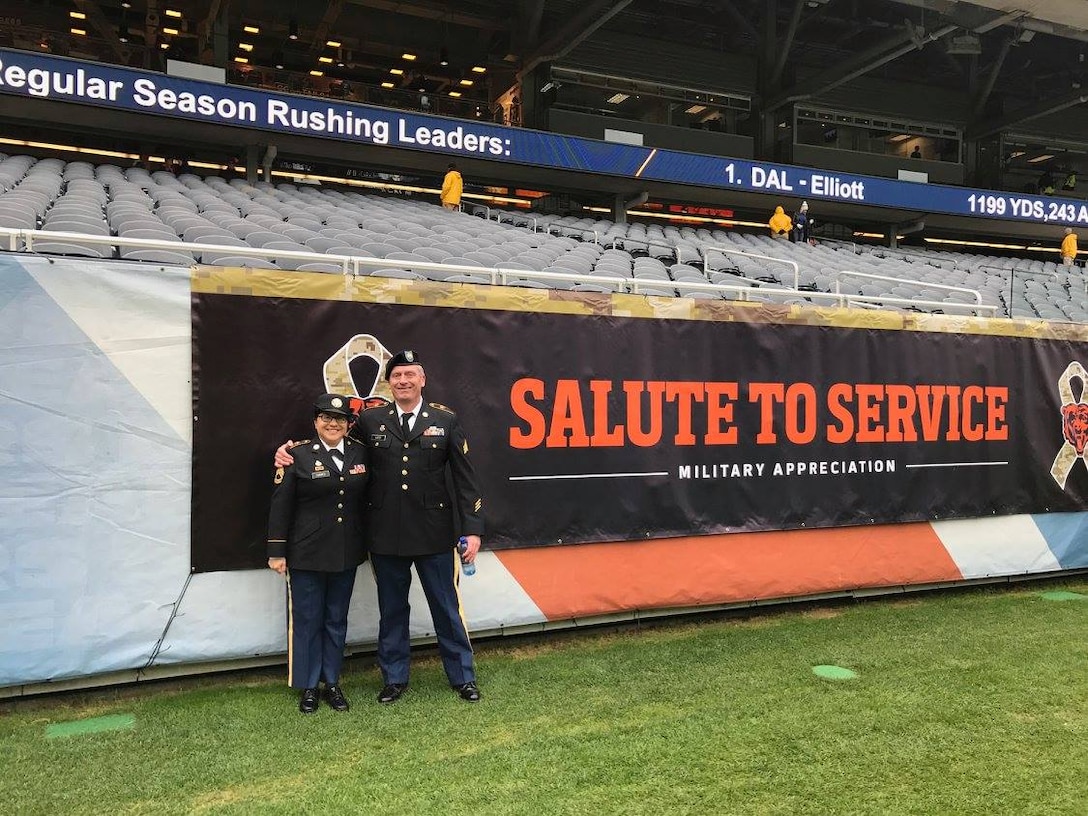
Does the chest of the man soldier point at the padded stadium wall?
no

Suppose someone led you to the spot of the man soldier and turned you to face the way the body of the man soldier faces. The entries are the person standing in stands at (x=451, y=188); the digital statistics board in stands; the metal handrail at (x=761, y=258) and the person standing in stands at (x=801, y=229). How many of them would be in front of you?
0

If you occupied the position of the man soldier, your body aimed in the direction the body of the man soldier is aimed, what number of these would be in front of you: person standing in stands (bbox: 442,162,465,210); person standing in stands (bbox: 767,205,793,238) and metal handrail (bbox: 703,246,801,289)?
0

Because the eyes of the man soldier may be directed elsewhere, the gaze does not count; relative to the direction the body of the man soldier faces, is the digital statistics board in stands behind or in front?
behind

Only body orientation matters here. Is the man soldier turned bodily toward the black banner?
no

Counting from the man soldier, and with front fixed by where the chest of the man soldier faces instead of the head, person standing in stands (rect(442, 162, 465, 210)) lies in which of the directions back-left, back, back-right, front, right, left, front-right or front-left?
back

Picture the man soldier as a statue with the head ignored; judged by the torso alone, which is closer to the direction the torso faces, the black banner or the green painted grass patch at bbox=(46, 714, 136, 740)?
the green painted grass patch

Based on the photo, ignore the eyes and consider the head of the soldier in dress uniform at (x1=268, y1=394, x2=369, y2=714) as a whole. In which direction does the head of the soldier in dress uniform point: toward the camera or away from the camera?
toward the camera

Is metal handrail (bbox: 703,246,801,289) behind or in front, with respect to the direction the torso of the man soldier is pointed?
behind

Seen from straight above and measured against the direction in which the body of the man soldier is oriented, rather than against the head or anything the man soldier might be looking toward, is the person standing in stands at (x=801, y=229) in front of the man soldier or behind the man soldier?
behind

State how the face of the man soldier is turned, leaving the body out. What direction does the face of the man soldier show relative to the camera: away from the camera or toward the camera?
toward the camera

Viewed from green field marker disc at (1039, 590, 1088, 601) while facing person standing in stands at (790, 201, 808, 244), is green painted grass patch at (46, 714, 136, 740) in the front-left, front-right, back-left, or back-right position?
back-left

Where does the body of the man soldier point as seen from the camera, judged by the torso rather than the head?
toward the camera

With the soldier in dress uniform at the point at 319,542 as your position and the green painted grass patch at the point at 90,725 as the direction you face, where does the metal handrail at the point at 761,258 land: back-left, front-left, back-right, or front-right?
back-right
